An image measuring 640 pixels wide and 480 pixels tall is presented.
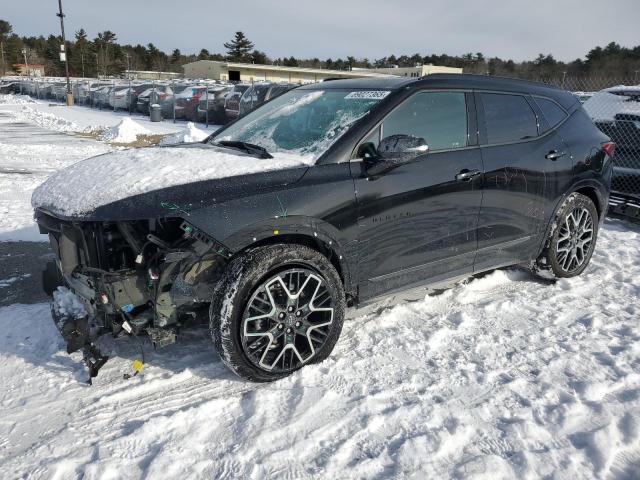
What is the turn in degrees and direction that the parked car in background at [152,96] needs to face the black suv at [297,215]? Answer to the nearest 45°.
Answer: approximately 45° to its left

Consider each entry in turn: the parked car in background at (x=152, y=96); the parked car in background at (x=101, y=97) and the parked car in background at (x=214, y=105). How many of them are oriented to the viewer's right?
0

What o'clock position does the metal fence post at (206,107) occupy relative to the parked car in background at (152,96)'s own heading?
The metal fence post is roughly at 10 o'clock from the parked car in background.

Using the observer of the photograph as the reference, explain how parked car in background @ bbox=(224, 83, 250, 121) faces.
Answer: facing the viewer and to the left of the viewer

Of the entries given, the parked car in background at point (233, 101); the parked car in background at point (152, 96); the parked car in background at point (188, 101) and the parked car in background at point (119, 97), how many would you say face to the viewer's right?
0

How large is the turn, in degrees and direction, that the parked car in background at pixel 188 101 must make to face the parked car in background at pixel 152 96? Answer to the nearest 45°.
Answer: approximately 90° to its right

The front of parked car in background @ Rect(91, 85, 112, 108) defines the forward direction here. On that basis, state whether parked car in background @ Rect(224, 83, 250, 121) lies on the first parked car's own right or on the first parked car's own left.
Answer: on the first parked car's own left

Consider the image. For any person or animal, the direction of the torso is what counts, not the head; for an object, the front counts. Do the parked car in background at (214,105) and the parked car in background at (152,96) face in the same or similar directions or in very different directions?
same or similar directions

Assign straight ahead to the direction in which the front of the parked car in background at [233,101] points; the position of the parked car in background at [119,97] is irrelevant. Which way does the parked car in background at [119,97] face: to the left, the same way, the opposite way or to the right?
the same way

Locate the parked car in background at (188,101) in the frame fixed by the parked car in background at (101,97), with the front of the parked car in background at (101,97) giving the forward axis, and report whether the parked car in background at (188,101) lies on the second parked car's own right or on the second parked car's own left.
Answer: on the second parked car's own left

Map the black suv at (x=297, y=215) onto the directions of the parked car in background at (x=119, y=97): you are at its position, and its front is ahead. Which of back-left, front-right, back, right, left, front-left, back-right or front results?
front-left

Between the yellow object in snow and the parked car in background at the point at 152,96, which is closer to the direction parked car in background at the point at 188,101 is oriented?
the yellow object in snow

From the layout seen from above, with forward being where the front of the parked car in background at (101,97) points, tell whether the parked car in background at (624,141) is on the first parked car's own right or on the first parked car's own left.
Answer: on the first parked car's own left

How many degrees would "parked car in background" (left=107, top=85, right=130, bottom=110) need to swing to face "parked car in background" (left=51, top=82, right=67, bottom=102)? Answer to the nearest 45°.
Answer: approximately 135° to its right

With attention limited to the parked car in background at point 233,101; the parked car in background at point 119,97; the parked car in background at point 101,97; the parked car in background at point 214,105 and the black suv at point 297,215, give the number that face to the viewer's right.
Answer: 0

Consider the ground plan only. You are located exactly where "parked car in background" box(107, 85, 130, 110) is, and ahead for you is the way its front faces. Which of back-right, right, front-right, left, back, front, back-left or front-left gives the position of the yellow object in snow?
front-left

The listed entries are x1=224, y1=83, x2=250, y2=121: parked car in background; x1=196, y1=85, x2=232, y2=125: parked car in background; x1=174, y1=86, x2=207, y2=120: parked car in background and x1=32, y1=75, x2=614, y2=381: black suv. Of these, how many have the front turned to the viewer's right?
0

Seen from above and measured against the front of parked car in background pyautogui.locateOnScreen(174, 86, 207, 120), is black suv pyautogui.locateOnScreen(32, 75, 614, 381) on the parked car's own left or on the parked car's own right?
on the parked car's own left

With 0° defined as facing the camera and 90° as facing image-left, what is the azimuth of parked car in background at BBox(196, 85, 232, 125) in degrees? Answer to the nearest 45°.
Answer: approximately 45°

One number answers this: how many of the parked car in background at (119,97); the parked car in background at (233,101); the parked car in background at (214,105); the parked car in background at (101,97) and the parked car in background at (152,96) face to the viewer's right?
0

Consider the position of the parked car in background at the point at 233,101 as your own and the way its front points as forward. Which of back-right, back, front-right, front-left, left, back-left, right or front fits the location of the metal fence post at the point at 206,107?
right
